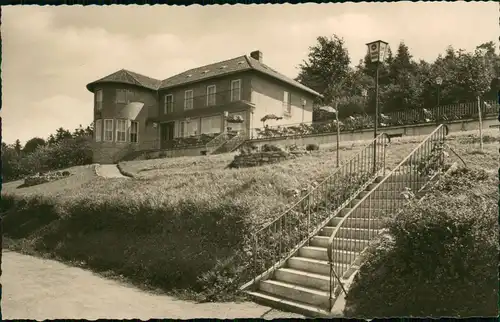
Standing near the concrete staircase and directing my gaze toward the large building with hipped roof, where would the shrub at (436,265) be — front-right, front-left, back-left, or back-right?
back-right

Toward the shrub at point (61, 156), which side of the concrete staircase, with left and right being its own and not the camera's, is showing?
right

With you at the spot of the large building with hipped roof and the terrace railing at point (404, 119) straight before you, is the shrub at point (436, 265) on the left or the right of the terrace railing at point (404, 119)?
right

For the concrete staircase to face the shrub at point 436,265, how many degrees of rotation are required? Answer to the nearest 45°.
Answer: approximately 90° to its left

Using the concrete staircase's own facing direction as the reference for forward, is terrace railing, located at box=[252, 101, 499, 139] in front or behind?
behind

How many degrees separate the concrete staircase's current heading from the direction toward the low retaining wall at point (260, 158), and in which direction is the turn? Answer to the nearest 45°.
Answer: approximately 135° to its right

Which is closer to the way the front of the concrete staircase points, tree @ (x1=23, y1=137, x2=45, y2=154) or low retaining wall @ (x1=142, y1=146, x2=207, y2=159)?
the tree

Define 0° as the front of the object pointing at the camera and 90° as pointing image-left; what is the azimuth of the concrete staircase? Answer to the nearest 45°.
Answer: approximately 45°

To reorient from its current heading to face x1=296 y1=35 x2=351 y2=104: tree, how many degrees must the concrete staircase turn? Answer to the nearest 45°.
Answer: approximately 135° to its right

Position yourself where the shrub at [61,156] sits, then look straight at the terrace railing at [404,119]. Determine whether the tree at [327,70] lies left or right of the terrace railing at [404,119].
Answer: left

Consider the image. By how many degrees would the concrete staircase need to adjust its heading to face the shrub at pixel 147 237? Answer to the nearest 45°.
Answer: approximately 90° to its right
